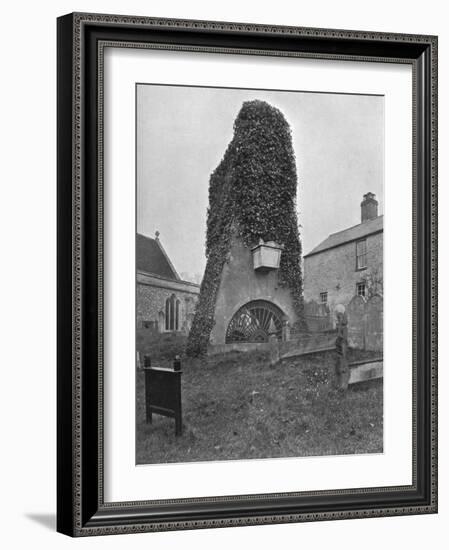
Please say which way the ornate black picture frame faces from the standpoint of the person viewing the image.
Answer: facing the viewer and to the right of the viewer
